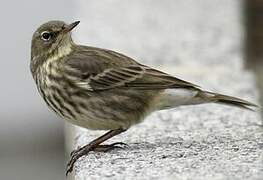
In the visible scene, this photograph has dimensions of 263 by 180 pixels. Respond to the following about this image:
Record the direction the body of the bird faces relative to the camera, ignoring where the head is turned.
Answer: to the viewer's left
